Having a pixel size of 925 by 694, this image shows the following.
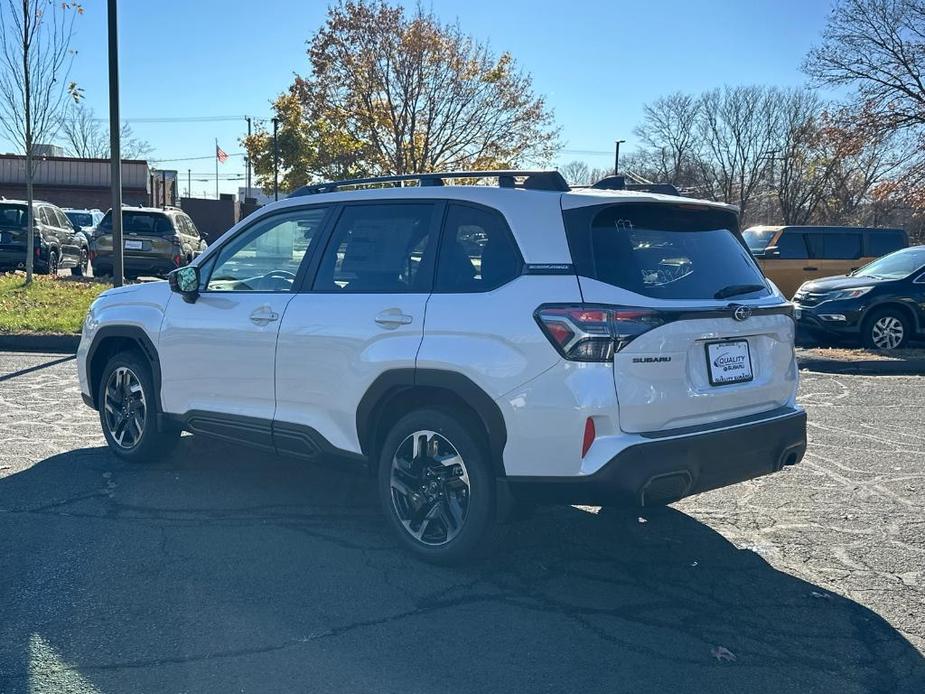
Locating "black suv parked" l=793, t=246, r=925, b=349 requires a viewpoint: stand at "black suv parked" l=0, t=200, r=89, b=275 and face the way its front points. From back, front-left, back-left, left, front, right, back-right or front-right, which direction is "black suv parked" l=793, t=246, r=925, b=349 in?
right

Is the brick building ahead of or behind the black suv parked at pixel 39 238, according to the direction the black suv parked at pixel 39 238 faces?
ahead

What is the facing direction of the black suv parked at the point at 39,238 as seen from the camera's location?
facing away from the viewer and to the right of the viewer

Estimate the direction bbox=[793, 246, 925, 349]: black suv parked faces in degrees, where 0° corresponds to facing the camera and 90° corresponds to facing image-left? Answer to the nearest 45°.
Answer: approximately 45°

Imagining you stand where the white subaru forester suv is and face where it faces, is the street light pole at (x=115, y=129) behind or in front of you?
in front

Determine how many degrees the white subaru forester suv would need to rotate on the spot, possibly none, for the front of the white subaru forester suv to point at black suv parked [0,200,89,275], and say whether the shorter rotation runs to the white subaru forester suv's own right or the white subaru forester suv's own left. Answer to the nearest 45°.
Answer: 0° — it already faces it

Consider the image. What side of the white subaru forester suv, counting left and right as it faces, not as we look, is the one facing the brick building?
front

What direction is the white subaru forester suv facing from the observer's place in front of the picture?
facing away from the viewer and to the left of the viewer

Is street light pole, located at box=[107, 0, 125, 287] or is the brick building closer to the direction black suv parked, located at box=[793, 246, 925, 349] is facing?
the street light pole

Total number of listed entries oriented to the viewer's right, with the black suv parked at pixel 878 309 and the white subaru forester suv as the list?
0

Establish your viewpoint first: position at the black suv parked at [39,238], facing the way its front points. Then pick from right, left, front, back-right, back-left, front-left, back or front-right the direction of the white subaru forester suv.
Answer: back-right

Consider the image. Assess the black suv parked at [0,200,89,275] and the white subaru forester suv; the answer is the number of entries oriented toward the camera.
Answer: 0
